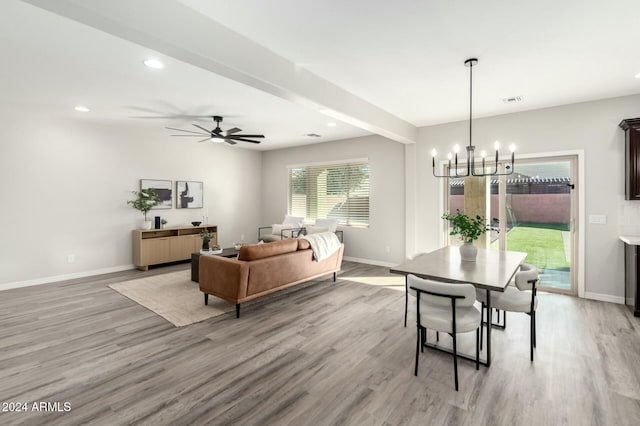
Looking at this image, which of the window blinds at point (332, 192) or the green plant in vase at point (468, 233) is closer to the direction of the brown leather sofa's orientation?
the window blinds

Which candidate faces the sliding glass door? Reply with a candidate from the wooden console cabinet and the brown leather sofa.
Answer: the wooden console cabinet

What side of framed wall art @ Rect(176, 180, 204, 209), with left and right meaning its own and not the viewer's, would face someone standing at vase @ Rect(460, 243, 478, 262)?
front

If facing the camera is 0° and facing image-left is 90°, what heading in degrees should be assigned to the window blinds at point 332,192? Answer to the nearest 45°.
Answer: approximately 45°

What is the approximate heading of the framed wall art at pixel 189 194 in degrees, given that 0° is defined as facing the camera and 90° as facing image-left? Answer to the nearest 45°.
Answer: approximately 315°

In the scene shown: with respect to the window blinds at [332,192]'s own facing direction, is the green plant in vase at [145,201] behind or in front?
in front

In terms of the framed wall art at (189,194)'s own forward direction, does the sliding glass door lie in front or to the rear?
in front

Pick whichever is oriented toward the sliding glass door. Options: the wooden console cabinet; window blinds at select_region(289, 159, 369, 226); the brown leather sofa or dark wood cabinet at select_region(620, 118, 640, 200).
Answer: the wooden console cabinet

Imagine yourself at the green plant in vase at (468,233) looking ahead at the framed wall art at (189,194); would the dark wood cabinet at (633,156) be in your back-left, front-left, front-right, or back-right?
back-right

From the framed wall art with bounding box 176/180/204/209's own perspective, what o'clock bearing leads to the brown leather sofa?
The brown leather sofa is roughly at 1 o'clock from the framed wall art.

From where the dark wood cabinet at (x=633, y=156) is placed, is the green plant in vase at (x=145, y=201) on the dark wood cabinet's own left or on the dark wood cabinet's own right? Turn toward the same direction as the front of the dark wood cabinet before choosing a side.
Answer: on the dark wood cabinet's own right

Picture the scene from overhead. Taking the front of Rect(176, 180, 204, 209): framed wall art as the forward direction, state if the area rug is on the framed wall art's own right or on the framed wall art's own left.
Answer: on the framed wall art's own right

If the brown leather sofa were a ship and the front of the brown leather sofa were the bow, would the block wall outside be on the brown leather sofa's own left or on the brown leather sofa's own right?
on the brown leather sofa's own right

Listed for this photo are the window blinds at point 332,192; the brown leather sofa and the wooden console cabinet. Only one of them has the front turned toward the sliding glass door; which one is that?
the wooden console cabinet

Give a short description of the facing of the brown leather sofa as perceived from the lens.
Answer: facing away from the viewer and to the left of the viewer
